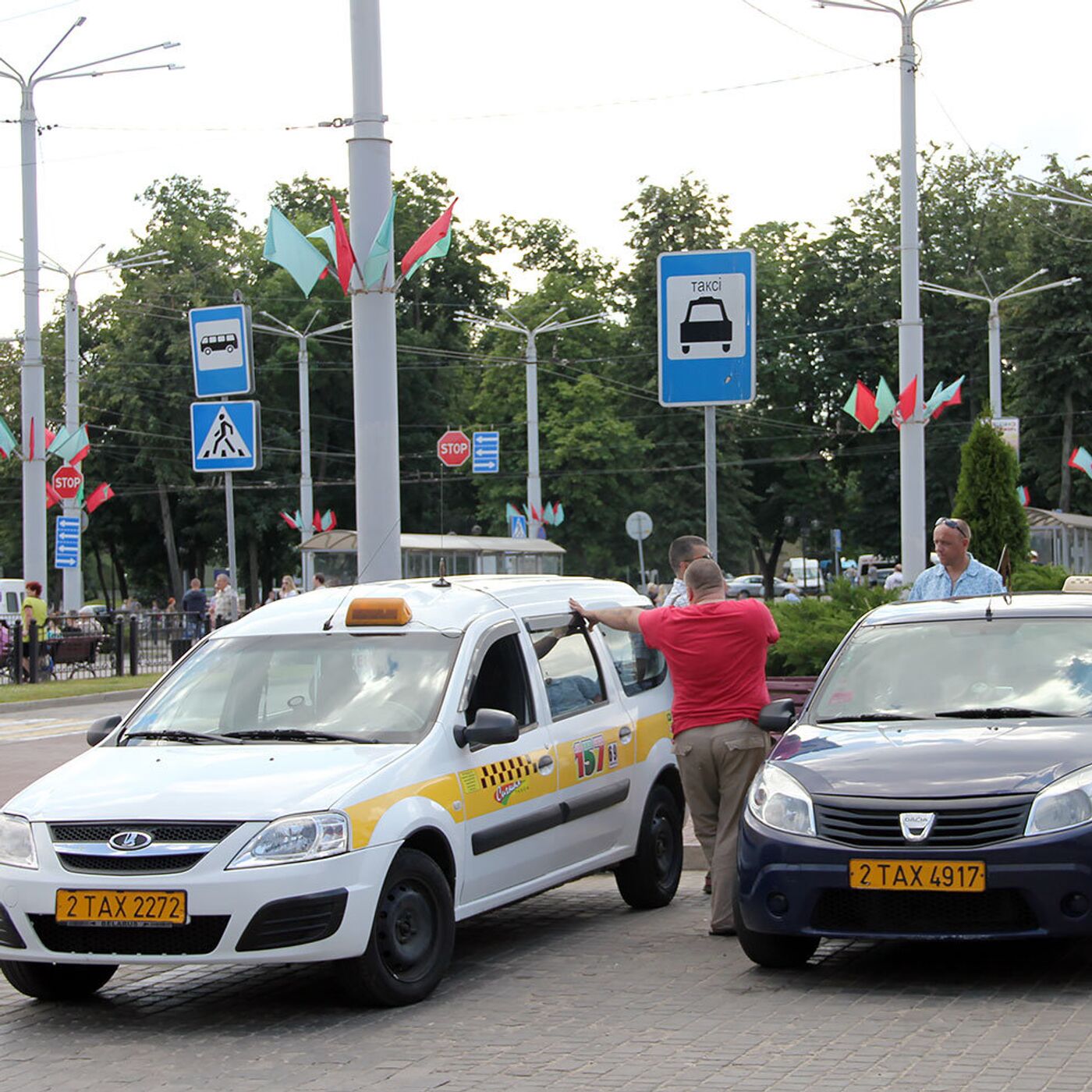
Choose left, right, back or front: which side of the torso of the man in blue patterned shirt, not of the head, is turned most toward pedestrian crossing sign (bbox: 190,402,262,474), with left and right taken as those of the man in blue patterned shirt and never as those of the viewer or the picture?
right

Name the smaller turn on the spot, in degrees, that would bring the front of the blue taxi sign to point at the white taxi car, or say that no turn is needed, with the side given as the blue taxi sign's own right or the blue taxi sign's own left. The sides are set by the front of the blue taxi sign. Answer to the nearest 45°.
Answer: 0° — it already faces it

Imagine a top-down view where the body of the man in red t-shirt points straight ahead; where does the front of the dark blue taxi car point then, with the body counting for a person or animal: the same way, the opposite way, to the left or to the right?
the opposite way

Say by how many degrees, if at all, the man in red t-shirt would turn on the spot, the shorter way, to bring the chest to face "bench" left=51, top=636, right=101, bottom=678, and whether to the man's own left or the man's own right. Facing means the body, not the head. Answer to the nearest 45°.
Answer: approximately 45° to the man's own left

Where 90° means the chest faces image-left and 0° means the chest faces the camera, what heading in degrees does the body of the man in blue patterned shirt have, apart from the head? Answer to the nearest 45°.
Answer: approximately 45°

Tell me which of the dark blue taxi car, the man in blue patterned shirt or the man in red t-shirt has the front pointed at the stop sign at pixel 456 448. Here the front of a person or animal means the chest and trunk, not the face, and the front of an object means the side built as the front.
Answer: the man in red t-shirt

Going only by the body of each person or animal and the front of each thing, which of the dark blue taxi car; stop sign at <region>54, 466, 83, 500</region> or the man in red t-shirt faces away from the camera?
the man in red t-shirt

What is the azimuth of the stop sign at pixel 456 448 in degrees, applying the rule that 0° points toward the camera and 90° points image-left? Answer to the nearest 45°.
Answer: approximately 0°

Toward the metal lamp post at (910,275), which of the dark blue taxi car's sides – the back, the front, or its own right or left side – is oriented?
back
